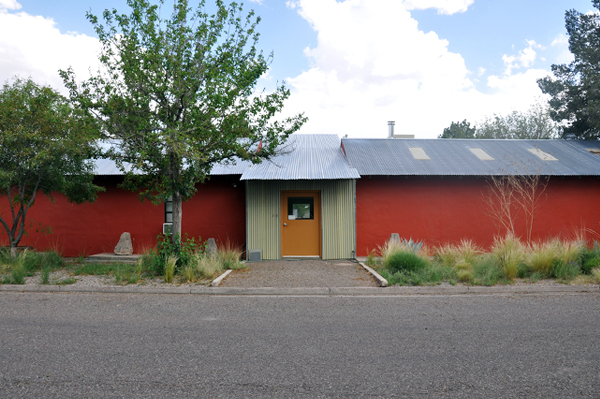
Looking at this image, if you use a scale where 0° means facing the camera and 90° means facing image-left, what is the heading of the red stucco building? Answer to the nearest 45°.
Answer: approximately 0°

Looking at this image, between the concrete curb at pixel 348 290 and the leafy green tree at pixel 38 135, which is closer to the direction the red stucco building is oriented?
the concrete curb

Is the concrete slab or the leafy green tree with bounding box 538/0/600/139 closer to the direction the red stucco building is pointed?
the concrete slab

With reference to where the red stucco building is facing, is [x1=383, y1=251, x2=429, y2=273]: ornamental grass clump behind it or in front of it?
in front

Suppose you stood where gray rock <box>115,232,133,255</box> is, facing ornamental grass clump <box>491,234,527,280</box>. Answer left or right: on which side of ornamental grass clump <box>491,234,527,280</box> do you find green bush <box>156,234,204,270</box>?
right

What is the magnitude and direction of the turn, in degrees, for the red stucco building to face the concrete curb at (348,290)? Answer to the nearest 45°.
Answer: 0° — it already faces it

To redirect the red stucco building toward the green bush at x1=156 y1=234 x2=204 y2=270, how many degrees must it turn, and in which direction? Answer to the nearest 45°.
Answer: approximately 45° to its right
